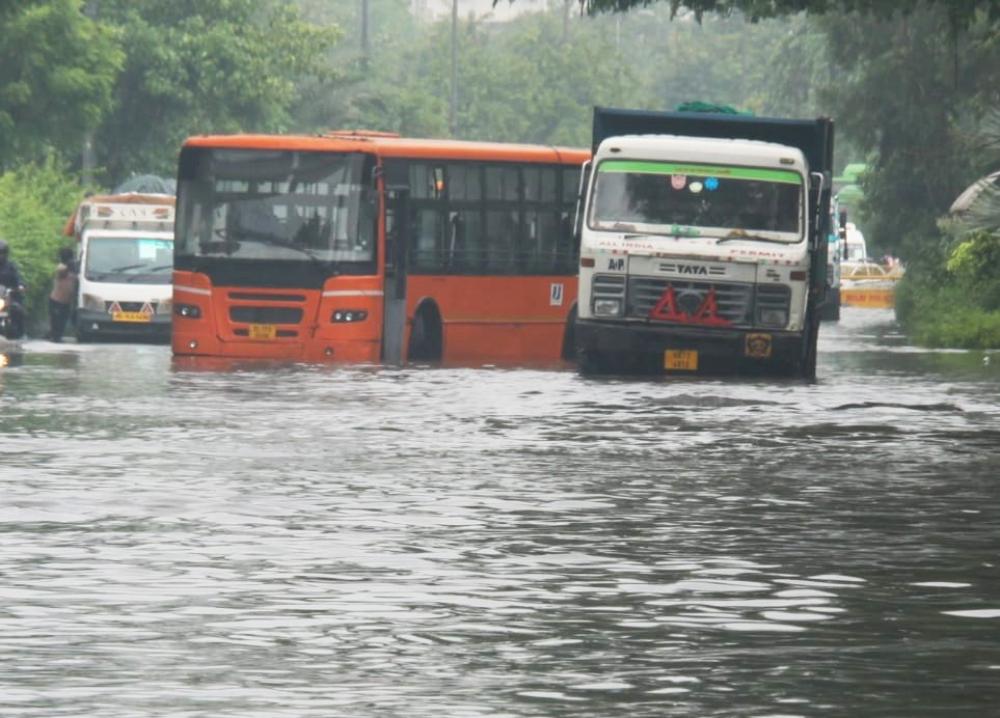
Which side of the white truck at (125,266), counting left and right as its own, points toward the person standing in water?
right

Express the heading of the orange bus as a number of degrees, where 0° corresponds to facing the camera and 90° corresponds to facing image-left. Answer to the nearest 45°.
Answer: approximately 45°

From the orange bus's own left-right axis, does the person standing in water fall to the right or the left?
on its right

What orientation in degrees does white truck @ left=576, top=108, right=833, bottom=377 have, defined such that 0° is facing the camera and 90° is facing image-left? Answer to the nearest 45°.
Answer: approximately 0°

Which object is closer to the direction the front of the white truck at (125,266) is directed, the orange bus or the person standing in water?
the orange bus

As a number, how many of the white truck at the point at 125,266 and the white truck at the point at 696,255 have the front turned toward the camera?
2

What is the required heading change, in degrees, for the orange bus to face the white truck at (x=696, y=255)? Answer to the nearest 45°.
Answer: approximately 90° to its left
